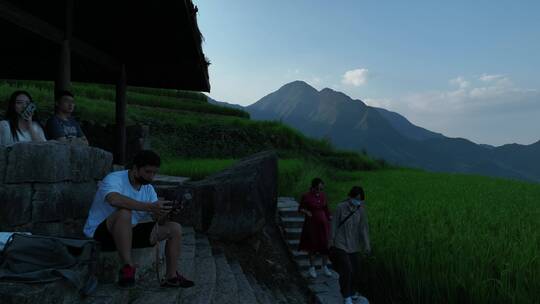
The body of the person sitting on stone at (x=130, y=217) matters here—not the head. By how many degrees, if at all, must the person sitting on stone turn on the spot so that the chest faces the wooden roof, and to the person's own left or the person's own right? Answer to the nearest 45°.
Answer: approximately 135° to the person's own left

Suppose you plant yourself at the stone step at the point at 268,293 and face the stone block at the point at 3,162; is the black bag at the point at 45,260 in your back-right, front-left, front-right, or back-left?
front-left

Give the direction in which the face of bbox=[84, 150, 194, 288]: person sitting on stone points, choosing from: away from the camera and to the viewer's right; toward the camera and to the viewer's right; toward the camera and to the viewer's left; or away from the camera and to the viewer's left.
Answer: toward the camera and to the viewer's right

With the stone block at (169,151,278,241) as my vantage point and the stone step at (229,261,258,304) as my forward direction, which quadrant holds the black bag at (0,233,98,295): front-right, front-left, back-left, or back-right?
front-right

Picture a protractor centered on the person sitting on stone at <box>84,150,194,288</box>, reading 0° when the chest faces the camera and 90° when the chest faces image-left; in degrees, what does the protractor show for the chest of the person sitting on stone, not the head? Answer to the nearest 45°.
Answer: approximately 315°

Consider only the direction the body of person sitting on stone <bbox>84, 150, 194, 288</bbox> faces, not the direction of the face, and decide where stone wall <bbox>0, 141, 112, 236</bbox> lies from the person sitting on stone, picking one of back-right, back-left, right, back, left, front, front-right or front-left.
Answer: back

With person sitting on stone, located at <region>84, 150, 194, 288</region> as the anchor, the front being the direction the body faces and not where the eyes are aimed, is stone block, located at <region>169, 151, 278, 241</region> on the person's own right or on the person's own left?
on the person's own left

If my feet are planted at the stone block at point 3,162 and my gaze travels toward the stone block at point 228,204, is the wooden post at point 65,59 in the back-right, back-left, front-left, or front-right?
front-left

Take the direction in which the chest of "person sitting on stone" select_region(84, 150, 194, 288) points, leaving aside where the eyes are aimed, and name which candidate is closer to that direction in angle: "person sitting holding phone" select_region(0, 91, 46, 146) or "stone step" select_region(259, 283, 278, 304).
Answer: the stone step

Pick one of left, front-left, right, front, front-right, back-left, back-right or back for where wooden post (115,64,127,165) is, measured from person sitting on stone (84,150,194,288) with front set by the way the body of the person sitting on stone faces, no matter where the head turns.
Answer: back-left

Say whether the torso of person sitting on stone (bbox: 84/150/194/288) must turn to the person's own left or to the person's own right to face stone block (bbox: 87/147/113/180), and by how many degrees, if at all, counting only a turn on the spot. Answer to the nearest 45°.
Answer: approximately 135° to the person's own left

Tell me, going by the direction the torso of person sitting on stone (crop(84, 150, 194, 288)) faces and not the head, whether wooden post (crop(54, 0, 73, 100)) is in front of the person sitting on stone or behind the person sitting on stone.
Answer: behind
